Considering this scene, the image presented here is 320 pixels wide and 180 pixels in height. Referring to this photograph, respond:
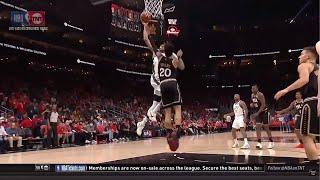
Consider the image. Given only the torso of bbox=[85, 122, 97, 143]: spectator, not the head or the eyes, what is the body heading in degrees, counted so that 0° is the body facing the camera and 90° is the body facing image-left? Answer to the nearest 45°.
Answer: approximately 0°

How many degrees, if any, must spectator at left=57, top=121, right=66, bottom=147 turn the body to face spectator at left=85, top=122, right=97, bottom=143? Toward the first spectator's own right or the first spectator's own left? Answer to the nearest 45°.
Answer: approximately 90° to the first spectator's own left

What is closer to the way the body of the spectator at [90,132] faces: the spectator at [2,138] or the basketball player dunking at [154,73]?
the basketball player dunking

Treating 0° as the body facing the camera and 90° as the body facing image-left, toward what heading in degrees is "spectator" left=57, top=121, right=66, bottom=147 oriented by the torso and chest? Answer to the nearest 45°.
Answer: approximately 315°

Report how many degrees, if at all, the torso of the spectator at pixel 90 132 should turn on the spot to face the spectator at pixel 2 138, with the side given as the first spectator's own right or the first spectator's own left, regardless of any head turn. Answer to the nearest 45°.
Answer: approximately 45° to the first spectator's own right

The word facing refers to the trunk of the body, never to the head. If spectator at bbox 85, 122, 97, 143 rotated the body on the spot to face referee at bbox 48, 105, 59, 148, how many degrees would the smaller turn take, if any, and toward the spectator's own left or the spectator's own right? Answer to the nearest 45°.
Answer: approximately 45° to the spectator's own right

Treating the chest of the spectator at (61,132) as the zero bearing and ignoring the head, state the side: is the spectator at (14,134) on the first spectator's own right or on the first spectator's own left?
on the first spectator's own right
